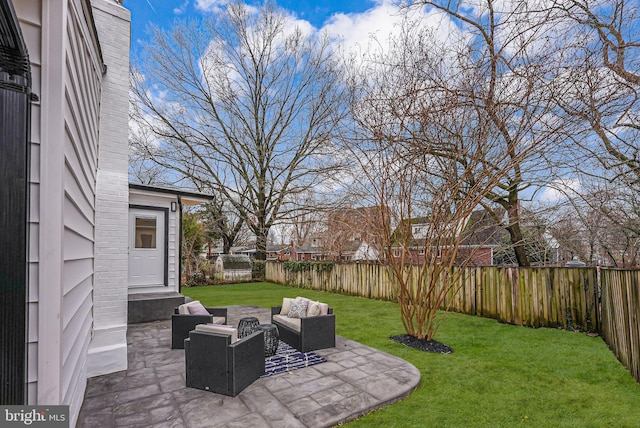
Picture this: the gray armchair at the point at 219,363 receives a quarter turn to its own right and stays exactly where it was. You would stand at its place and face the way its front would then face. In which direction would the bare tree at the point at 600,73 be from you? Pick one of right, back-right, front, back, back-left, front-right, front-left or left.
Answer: front-left

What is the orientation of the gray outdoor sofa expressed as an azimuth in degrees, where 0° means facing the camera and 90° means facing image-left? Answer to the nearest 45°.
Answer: approximately 45°

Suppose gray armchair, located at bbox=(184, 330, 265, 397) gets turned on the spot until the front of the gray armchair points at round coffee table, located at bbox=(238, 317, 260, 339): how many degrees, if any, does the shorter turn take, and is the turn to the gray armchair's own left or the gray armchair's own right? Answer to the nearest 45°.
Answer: approximately 45° to the gray armchair's own left

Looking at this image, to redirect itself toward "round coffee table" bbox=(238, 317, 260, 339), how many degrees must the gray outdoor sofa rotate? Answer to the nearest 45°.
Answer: approximately 45° to its right

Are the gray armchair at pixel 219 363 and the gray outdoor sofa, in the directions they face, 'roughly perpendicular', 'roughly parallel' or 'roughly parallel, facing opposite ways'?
roughly parallel, facing opposite ways

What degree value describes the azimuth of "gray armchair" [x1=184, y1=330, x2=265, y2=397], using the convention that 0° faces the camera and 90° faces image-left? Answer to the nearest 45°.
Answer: approximately 225°

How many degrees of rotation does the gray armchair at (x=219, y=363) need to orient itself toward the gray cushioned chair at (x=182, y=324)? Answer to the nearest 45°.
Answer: approximately 45° to its left

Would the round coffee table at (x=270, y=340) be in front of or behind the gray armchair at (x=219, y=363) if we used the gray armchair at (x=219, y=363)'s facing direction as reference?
in front
